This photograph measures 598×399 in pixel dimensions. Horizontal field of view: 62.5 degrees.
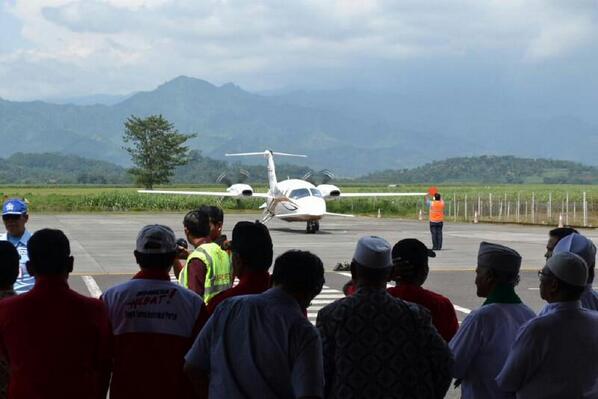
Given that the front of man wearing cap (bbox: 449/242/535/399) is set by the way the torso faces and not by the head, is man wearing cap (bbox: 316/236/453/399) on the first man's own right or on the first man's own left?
on the first man's own left

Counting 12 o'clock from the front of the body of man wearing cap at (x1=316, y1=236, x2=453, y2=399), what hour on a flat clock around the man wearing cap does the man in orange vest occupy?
The man in orange vest is roughly at 12 o'clock from the man wearing cap.

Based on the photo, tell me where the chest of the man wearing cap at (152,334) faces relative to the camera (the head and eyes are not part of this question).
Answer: away from the camera

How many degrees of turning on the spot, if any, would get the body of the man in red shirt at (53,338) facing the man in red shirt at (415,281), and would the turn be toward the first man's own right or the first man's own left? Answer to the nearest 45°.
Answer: approximately 90° to the first man's own right

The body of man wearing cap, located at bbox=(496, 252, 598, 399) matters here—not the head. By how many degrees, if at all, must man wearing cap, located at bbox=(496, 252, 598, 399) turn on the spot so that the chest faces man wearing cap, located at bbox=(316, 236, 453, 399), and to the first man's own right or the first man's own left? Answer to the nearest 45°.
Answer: approximately 90° to the first man's own left

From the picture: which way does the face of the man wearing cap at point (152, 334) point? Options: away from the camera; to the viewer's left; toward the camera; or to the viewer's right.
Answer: away from the camera

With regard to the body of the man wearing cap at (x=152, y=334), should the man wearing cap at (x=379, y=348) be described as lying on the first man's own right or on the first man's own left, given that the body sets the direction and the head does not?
on the first man's own right

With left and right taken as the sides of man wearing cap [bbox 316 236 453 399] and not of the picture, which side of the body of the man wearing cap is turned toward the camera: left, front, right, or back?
back

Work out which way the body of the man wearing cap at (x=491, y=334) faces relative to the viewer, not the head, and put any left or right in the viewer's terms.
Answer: facing away from the viewer and to the left of the viewer

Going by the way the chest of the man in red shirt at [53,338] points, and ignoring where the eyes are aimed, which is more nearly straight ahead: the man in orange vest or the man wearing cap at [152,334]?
the man in orange vest

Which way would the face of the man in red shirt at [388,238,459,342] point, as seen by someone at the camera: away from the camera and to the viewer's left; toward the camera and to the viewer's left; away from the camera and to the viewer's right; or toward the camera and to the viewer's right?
away from the camera and to the viewer's right

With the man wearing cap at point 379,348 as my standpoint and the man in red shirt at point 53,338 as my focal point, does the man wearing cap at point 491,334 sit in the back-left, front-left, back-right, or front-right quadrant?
back-right
